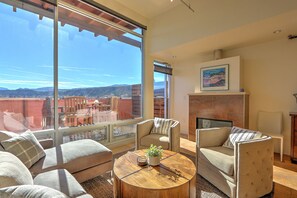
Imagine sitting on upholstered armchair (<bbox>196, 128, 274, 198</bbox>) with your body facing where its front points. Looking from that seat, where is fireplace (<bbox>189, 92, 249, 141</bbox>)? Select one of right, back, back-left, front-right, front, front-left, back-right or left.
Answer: back-right

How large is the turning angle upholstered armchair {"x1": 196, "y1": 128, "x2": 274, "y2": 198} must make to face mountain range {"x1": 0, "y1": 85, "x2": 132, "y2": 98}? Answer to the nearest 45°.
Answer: approximately 45° to its right

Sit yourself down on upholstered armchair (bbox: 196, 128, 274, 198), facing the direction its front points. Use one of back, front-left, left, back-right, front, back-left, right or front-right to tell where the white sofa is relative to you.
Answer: front

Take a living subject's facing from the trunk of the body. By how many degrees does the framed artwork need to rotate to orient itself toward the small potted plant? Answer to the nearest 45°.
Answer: approximately 45° to its left

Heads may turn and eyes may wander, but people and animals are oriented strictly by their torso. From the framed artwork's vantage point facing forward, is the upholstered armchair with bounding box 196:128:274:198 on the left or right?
on its left

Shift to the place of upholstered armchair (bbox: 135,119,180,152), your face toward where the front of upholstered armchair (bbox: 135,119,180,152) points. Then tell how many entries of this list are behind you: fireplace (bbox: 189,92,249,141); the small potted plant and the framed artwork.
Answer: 2

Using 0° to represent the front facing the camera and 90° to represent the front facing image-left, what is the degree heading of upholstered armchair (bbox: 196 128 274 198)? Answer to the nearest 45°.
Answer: approximately 45°

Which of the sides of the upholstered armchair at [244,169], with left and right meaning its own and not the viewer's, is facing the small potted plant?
front

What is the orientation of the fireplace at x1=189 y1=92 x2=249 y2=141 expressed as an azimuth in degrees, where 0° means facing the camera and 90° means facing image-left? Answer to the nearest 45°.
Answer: approximately 45°

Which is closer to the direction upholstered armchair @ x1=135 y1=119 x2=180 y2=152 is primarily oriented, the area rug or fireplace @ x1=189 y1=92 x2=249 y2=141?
the area rug

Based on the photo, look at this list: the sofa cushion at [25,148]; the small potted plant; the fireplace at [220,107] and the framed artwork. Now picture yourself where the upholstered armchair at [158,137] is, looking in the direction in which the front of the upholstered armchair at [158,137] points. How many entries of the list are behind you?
2
